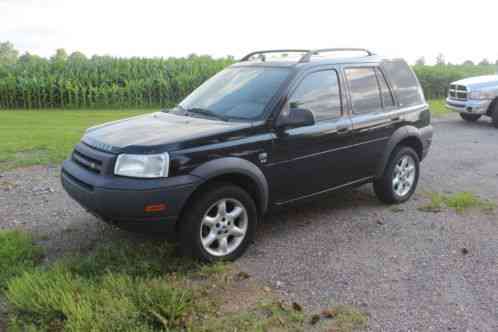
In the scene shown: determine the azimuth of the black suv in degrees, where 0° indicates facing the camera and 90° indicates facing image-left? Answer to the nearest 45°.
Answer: approximately 45°

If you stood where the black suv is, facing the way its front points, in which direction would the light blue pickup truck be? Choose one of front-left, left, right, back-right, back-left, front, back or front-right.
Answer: back

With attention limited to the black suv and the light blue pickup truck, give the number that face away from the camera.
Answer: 0

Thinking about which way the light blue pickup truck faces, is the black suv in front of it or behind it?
in front

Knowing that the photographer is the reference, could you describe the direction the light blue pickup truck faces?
facing the viewer and to the left of the viewer
